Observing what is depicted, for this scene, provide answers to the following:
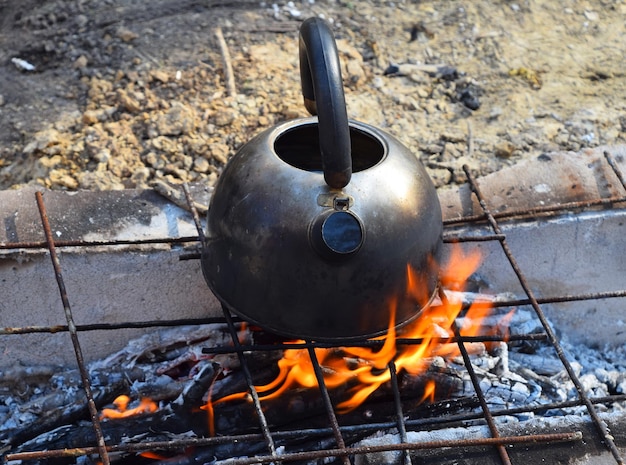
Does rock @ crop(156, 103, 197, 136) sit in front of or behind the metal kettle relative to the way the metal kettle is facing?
behind

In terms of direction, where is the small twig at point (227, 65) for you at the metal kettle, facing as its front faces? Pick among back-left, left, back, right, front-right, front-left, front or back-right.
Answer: back

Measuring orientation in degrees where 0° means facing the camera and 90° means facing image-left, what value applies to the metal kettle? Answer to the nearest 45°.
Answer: approximately 0°

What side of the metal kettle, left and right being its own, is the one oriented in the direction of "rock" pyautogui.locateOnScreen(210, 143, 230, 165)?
back

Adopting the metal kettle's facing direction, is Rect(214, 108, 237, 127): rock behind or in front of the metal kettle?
behind

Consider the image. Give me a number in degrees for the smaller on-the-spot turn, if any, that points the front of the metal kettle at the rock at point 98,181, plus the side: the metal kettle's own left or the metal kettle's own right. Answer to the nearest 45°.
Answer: approximately 135° to the metal kettle's own right

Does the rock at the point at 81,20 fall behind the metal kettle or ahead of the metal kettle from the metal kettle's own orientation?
behind
